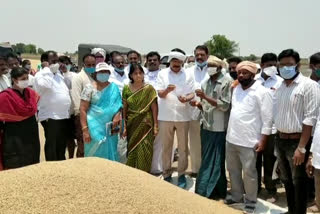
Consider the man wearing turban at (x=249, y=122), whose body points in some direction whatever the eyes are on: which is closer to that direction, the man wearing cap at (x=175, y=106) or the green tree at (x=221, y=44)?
the man wearing cap

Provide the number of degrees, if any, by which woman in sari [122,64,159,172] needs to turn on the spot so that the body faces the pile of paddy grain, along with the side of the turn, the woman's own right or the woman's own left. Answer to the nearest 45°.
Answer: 0° — they already face it

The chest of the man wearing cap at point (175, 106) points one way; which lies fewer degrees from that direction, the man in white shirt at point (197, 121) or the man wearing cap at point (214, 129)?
the man wearing cap

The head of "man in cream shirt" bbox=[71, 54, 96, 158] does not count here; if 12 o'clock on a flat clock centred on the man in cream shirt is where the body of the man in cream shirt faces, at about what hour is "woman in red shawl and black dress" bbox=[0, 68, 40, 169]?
The woman in red shawl and black dress is roughly at 3 o'clock from the man in cream shirt.

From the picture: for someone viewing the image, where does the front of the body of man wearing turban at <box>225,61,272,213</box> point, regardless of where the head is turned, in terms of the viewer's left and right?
facing the viewer and to the left of the viewer

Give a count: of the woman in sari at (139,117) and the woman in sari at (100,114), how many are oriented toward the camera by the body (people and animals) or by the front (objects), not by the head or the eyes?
2

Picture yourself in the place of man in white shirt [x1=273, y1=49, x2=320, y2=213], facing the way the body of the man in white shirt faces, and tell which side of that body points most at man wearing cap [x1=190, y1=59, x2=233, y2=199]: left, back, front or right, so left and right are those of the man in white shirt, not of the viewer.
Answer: right

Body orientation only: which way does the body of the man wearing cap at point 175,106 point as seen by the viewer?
toward the camera

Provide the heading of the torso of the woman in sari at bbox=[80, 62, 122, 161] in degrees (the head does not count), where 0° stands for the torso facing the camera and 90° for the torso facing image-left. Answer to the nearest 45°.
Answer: approximately 0°

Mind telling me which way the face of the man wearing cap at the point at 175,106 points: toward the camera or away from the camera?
toward the camera

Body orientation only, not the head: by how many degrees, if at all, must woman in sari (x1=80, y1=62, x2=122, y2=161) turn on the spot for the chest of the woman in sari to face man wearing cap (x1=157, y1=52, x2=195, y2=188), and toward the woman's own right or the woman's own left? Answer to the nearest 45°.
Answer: approximately 90° to the woman's own left

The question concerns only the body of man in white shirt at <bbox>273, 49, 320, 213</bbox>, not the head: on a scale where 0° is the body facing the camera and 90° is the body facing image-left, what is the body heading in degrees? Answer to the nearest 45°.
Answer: approximately 45°

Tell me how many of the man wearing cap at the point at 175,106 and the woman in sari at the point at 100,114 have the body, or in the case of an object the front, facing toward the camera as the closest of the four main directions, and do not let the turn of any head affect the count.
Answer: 2

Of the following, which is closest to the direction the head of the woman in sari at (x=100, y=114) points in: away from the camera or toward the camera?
toward the camera
